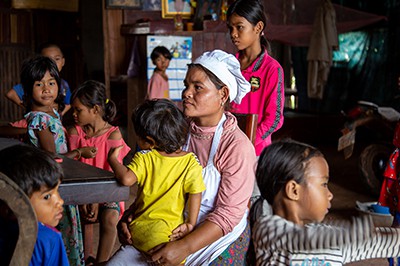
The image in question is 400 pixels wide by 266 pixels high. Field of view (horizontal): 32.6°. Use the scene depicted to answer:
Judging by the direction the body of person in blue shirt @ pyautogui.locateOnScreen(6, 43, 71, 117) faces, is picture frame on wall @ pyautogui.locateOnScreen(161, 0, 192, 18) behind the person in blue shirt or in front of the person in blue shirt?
behind

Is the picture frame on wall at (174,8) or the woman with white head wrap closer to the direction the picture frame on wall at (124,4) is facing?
the woman with white head wrap

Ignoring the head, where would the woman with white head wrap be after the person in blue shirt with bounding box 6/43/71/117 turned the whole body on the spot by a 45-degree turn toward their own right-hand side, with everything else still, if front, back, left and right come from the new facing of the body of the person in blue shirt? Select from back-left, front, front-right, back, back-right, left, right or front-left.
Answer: front-left

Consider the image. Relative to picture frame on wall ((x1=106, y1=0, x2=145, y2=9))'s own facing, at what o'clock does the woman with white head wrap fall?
The woman with white head wrap is roughly at 12 o'clock from the picture frame on wall.

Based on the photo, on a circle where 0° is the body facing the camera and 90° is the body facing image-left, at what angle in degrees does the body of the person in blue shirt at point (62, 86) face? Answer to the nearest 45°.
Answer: approximately 0°

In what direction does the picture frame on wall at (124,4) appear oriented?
toward the camera

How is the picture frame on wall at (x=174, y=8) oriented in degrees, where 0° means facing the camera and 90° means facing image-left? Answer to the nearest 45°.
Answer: approximately 0°

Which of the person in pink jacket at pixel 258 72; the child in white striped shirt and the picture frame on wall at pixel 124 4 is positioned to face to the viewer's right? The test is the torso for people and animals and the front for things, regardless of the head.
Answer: the child in white striped shirt

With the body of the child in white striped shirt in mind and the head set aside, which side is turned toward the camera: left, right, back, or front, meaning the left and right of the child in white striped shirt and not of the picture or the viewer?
right

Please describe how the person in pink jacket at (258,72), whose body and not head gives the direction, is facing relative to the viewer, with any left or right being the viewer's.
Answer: facing the viewer and to the left of the viewer

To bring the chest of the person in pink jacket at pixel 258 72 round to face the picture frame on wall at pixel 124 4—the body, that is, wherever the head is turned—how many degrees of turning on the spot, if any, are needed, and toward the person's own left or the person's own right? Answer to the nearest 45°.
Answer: approximately 135° to the person's own right

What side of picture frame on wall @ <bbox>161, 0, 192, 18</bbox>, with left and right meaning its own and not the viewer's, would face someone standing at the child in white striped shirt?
front
